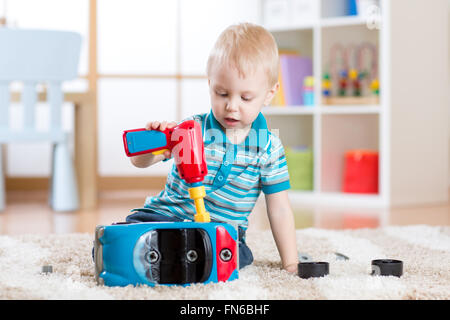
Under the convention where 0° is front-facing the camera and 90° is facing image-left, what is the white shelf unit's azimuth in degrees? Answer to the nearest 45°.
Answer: approximately 45°
